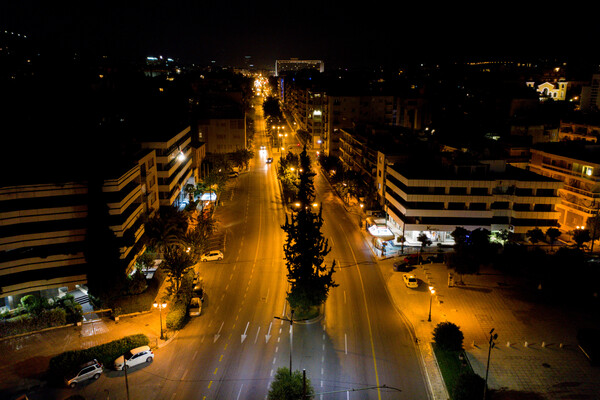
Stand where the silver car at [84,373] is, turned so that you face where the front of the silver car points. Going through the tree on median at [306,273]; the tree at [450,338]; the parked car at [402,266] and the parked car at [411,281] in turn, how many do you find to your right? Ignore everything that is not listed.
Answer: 0

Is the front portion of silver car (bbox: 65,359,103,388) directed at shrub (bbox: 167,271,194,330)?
no

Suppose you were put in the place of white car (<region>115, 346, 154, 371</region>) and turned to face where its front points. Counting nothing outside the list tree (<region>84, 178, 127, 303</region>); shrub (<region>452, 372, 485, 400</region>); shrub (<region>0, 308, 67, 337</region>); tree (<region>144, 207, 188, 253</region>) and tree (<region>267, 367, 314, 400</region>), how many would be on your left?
2

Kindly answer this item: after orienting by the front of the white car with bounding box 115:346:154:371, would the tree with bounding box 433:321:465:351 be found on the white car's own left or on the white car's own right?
on the white car's own left

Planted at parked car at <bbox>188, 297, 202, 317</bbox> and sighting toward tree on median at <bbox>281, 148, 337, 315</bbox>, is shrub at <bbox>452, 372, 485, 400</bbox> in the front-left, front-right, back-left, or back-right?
front-right
